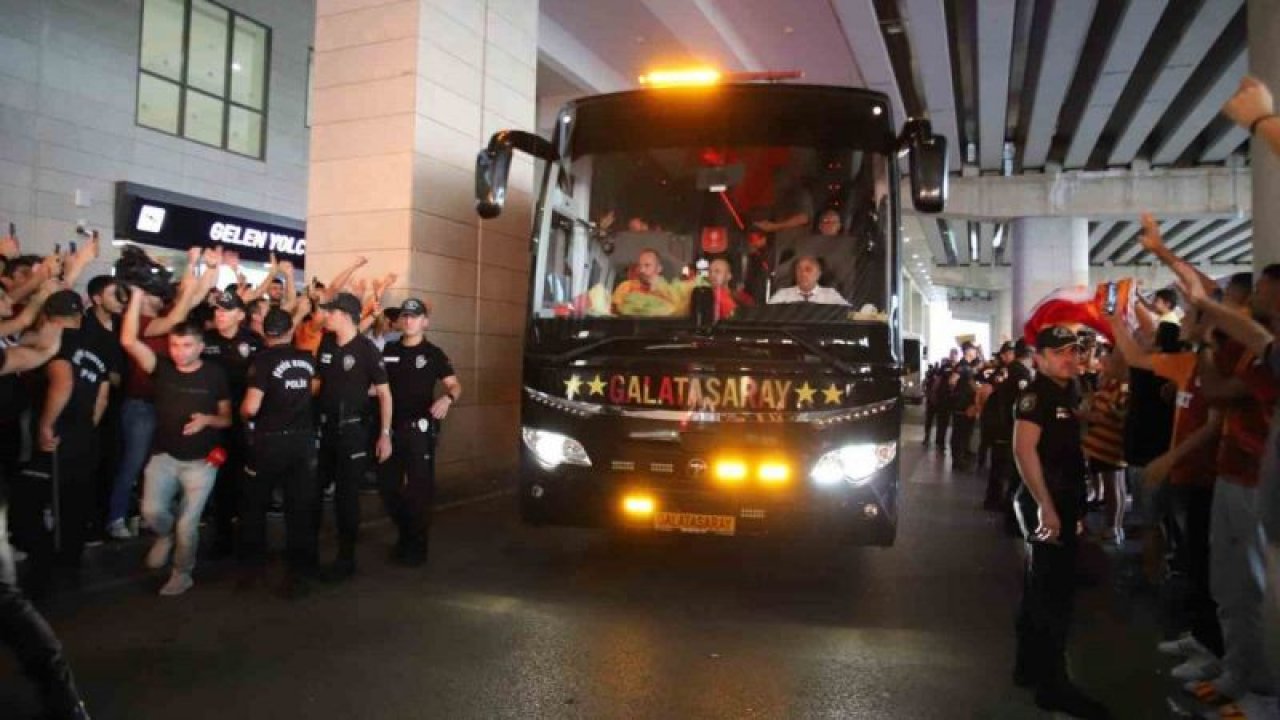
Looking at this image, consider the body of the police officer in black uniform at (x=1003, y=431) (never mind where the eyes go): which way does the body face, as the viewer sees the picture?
to the viewer's left

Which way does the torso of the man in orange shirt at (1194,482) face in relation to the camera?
to the viewer's left

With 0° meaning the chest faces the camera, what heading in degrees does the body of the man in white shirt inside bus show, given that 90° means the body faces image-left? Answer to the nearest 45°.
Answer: approximately 0°

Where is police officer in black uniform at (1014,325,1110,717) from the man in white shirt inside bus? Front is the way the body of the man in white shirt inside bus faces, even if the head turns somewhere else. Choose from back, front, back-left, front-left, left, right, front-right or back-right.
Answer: front-left

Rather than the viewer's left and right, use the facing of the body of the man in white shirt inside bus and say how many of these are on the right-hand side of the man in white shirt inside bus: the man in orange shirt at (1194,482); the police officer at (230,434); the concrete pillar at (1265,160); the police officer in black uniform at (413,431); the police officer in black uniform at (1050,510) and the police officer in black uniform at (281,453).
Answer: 3

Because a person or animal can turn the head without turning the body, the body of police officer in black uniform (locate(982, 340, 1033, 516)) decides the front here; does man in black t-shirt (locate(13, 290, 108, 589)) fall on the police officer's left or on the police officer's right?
on the police officer's left
